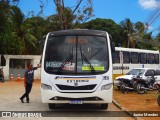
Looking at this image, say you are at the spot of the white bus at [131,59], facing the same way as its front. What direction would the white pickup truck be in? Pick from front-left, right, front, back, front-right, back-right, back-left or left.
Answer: left

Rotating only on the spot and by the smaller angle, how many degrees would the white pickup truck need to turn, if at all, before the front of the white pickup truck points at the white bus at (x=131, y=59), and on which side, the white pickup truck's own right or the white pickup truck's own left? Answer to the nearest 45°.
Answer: approximately 135° to the white pickup truck's own right

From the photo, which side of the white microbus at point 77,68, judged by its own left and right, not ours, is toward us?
front

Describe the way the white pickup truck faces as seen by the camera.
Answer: facing the viewer and to the left of the viewer

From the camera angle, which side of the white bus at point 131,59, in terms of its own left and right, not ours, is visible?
left

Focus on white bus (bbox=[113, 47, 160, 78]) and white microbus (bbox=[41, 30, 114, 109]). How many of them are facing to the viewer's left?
1
